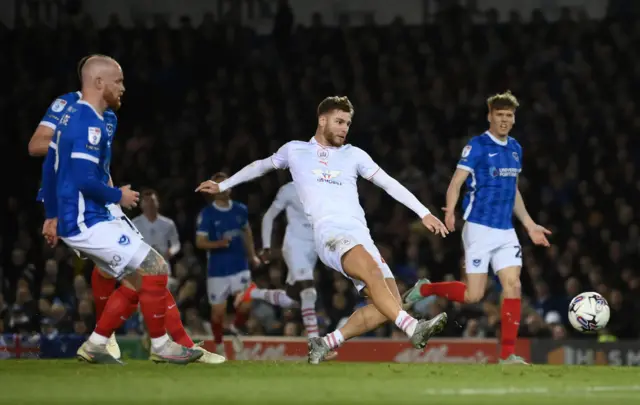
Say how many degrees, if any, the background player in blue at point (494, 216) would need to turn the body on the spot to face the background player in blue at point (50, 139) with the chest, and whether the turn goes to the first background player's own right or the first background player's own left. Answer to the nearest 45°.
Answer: approximately 90° to the first background player's own right

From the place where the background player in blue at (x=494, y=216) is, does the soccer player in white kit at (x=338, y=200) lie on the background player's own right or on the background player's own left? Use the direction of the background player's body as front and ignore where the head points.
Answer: on the background player's own right
